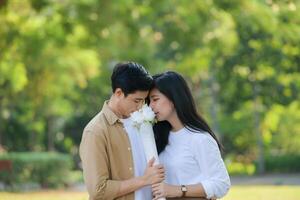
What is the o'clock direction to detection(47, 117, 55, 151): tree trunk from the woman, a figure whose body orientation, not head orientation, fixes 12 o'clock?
The tree trunk is roughly at 4 o'clock from the woman.

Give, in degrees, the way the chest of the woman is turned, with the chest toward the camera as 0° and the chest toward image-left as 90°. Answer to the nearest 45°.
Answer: approximately 45°

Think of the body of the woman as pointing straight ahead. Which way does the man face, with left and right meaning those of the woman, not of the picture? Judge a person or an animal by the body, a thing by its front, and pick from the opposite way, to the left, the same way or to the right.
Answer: to the left

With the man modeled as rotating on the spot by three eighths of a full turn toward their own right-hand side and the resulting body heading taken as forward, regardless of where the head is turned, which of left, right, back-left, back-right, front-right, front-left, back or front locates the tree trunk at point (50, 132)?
right

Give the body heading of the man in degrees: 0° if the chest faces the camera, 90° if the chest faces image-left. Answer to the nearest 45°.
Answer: approximately 315°

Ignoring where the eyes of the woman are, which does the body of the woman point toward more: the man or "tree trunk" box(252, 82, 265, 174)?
the man

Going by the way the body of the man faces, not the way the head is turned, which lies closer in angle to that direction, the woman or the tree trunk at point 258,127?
the woman
